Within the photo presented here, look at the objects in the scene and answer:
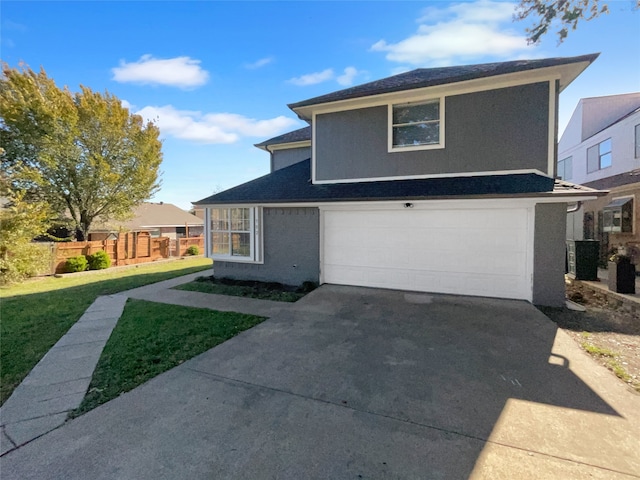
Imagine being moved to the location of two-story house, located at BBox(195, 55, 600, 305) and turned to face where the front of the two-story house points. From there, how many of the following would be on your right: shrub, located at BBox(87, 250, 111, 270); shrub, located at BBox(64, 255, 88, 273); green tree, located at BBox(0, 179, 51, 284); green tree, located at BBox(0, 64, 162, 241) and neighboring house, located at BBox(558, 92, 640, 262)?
4

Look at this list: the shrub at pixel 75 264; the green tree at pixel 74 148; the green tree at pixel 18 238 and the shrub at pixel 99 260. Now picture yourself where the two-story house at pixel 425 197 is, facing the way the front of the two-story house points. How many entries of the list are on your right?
4

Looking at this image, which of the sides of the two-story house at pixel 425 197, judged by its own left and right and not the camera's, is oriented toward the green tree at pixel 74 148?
right

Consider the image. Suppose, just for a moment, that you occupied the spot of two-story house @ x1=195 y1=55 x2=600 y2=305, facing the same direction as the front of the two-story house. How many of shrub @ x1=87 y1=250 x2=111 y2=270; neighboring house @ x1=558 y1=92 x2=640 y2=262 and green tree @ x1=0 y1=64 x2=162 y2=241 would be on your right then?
2

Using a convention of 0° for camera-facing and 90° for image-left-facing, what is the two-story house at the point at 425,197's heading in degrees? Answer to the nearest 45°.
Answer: approximately 0°

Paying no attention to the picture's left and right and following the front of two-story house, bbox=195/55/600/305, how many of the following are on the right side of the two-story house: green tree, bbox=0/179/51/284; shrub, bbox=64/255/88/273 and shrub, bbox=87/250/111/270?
3

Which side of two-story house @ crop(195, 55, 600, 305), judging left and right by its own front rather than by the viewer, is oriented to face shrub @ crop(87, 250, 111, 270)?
right

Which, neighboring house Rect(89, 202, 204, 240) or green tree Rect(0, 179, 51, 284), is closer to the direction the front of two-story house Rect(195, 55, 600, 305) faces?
the green tree

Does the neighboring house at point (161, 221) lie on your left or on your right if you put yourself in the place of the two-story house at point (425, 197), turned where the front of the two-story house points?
on your right

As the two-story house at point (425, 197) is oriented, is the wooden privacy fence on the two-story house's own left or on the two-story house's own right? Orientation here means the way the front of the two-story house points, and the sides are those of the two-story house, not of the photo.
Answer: on the two-story house's own right

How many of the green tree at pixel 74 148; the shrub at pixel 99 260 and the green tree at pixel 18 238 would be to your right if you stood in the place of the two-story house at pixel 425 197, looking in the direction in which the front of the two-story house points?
3

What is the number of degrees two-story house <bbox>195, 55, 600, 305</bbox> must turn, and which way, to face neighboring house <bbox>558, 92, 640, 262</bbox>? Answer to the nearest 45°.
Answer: approximately 135° to its left
